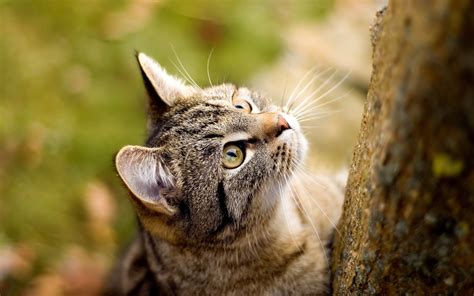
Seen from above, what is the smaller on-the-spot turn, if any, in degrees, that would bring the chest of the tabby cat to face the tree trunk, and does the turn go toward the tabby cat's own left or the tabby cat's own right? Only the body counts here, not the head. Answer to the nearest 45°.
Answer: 0° — it already faces it

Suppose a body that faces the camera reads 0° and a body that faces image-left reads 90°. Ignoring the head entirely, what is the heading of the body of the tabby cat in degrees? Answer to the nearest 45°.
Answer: approximately 315°
